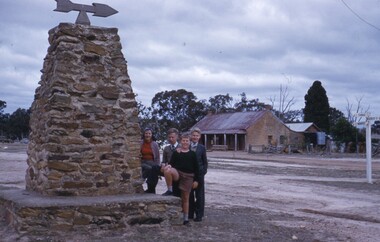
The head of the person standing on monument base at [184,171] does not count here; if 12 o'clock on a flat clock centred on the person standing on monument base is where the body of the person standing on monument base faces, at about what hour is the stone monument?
The stone monument is roughly at 3 o'clock from the person standing on monument base.

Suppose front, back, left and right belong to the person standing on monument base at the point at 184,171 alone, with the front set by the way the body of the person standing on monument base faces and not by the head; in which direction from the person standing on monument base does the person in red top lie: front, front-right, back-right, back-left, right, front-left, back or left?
back-right

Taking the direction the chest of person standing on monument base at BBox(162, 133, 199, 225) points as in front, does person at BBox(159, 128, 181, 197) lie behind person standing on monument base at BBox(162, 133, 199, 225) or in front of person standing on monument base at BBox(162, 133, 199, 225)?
behind

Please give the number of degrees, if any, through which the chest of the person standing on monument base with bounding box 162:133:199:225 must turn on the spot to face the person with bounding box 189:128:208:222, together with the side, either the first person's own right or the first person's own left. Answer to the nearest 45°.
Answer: approximately 135° to the first person's own left

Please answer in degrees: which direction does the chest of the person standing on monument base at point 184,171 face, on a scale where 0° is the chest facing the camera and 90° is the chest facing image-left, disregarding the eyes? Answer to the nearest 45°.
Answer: approximately 0°
